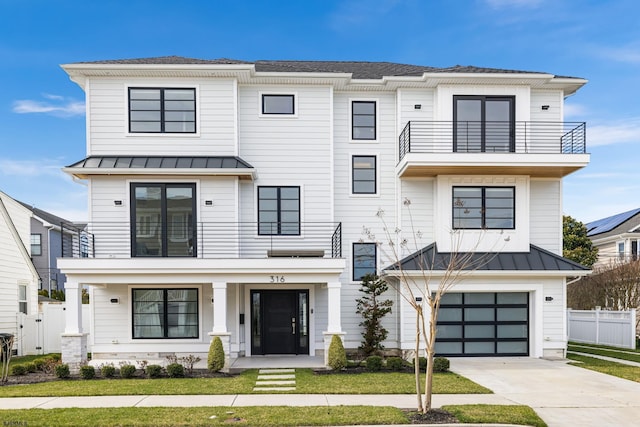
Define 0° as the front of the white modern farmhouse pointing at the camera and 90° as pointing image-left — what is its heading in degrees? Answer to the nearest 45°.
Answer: approximately 0°

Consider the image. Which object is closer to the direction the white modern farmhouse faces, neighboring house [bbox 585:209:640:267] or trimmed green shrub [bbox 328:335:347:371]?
the trimmed green shrub

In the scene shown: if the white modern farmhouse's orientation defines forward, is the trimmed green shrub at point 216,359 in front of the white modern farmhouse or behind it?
in front

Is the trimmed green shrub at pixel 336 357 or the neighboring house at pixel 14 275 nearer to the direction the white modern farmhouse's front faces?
the trimmed green shrub

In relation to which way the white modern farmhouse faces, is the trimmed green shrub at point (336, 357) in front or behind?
in front
